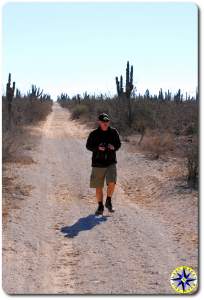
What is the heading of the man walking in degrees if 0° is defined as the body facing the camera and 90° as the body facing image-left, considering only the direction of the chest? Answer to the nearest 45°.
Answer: approximately 0°

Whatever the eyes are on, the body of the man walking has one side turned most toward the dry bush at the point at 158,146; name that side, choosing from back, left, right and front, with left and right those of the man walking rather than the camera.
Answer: back

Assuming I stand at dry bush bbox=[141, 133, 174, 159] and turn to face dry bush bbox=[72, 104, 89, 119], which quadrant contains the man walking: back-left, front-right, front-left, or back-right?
back-left

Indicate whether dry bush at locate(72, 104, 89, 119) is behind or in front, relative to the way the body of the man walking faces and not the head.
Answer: behind
